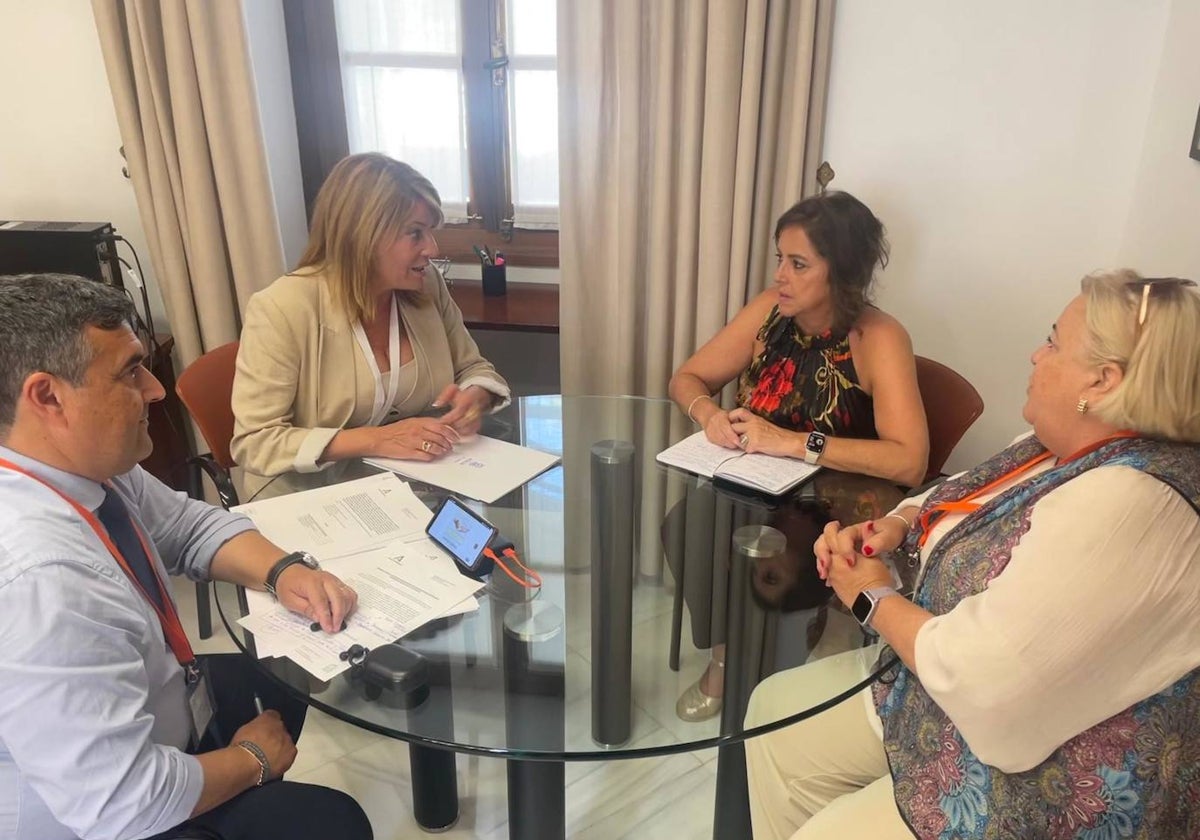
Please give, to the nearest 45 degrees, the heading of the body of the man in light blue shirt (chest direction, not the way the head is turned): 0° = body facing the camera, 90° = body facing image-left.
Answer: approximately 270°

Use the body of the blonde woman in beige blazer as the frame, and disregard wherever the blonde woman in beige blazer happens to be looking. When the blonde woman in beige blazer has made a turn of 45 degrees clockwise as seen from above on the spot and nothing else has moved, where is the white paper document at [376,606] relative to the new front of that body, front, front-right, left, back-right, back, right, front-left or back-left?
front

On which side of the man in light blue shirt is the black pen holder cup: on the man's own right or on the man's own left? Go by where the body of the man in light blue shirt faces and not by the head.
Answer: on the man's own left

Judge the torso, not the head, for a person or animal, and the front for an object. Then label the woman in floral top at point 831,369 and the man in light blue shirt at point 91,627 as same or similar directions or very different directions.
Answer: very different directions

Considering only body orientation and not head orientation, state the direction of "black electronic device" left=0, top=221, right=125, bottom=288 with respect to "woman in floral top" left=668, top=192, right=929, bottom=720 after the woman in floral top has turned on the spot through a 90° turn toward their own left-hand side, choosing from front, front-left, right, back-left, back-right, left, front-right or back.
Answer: back-right

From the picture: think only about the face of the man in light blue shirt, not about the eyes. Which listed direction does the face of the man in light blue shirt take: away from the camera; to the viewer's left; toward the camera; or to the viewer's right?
to the viewer's right

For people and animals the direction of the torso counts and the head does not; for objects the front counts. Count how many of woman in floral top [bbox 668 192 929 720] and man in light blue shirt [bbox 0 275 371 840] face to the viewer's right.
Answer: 1

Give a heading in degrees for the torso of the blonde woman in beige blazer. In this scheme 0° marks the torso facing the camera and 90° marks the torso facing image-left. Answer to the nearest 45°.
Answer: approximately 315°

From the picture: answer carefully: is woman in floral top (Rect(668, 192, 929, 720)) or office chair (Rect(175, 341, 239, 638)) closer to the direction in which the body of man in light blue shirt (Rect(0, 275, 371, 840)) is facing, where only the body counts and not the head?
the woman in floral top

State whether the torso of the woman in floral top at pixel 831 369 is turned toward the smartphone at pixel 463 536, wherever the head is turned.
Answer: yes

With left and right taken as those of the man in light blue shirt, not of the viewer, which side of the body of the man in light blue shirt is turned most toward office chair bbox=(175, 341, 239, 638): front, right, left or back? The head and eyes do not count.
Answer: left

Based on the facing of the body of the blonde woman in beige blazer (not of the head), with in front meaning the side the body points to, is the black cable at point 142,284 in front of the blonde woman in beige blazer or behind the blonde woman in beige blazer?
behind

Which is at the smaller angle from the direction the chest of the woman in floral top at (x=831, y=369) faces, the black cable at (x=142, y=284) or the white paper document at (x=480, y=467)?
the white paper document

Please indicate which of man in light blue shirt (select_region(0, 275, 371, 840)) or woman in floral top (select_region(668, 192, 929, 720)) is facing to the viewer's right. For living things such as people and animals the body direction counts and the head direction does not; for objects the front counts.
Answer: the man in light blue shirt

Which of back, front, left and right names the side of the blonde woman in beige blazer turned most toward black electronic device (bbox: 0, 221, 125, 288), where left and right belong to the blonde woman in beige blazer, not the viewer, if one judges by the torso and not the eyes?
back

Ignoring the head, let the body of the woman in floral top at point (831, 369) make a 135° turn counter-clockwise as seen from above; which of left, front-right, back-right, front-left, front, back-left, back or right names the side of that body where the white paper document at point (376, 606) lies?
back-right

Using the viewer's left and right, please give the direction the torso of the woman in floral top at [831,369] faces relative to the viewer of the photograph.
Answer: facing the viewer and to the left of the viewer

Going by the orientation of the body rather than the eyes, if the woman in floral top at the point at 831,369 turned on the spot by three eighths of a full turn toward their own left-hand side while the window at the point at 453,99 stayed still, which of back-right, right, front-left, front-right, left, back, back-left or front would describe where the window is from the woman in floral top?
back-left

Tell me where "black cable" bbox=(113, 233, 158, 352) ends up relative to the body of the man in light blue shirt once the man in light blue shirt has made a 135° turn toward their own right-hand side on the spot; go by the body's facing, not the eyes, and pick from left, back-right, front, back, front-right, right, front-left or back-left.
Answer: back-right
